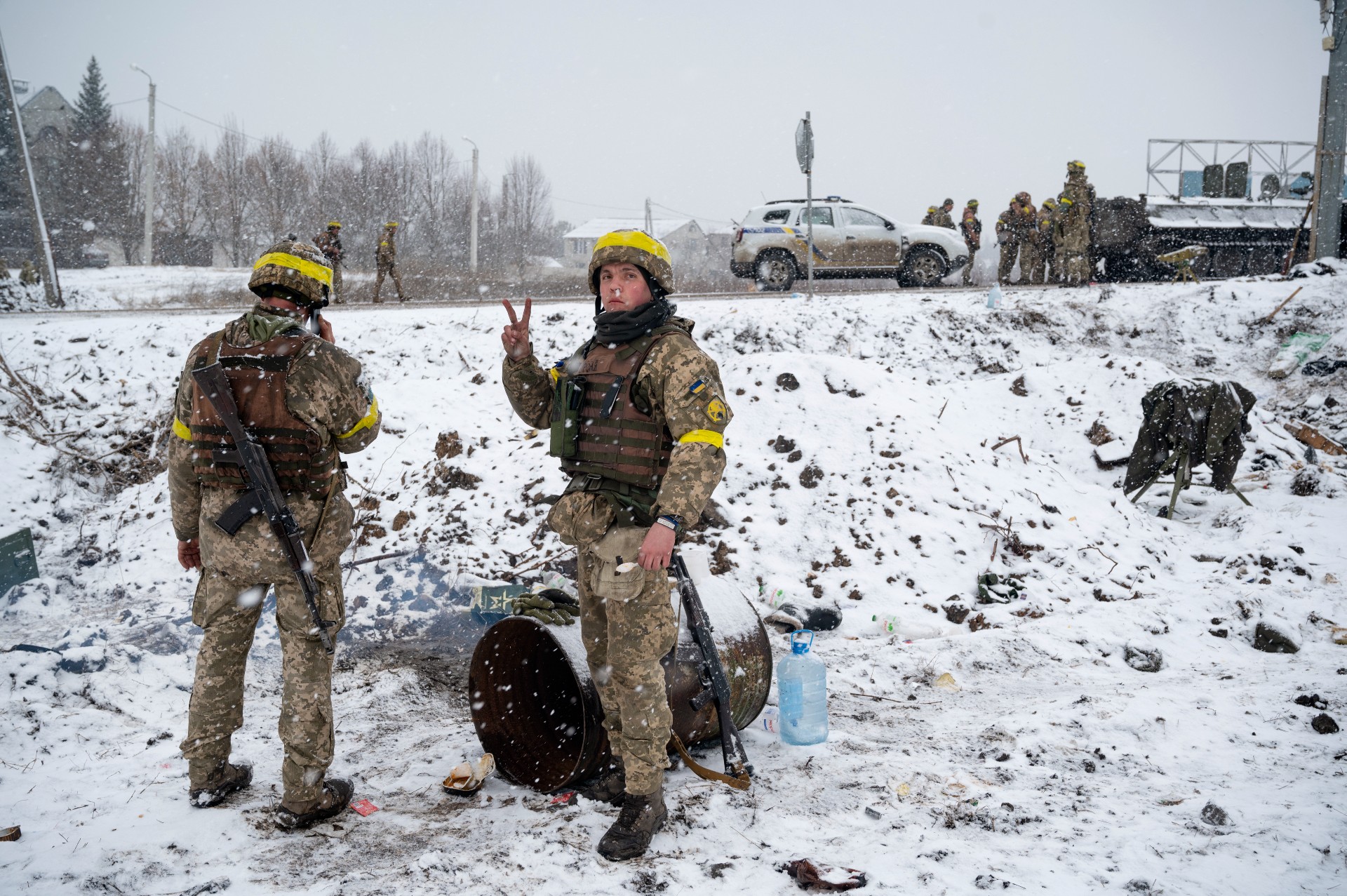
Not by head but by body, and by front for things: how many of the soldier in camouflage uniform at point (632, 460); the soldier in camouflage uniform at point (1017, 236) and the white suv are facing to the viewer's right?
1

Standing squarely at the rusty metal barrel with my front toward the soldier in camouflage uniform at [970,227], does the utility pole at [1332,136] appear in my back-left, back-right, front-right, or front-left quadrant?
front-right

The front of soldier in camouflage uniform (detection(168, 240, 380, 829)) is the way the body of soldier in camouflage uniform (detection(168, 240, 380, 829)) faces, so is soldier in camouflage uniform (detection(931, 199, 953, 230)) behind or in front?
in front

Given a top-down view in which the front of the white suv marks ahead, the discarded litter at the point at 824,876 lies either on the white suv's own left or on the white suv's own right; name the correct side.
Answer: on the white suv's own right

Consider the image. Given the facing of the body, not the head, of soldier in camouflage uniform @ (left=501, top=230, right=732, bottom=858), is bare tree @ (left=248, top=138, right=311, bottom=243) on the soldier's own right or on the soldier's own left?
on the soldier's own right

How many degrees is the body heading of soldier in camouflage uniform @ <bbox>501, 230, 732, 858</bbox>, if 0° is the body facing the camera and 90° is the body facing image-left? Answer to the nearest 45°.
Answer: approximately 45°

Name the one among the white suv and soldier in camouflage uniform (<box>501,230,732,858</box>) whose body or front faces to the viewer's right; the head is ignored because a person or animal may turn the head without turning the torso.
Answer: the white suv

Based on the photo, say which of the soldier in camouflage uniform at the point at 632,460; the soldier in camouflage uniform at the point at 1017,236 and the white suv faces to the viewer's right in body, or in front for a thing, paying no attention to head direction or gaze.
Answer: the white suv

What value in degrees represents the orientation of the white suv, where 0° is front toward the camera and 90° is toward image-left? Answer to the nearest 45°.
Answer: approximately 270°

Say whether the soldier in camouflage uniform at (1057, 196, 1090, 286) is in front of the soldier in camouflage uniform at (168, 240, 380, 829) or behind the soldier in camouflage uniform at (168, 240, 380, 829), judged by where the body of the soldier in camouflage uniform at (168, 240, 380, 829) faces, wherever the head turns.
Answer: in front
